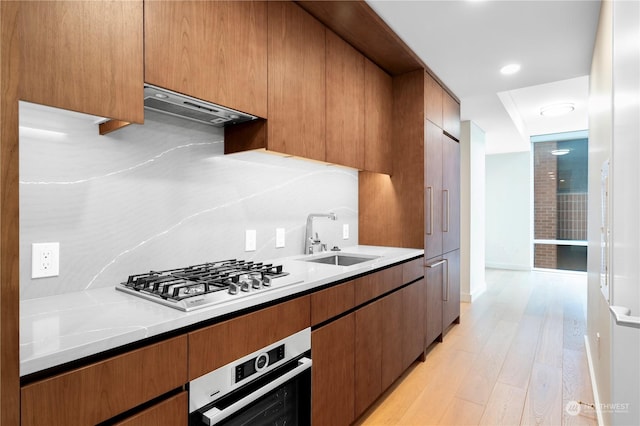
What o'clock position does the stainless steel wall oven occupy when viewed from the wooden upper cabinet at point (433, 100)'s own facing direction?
The stainless steel wall oven is roughly at 2 o'clock from the wooden upper cabinet.

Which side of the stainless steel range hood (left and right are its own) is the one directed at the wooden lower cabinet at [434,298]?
left

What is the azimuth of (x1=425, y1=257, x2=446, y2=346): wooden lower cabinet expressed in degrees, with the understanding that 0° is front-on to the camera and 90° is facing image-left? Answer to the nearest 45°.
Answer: approximately 315°

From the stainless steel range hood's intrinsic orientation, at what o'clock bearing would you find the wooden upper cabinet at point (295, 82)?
The wooden upper cabinet is roughly at 10 o'clock from the stainless steel range hood.

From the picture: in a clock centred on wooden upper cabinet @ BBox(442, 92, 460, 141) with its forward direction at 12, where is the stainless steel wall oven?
The stainless steel wall oven is roughly at 2 o'clock from the wooden upper cabinet.

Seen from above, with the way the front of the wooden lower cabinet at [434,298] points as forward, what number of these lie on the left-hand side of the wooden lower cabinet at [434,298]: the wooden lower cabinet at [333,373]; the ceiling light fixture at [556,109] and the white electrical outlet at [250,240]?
1

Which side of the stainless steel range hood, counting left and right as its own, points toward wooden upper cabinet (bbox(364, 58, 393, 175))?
left

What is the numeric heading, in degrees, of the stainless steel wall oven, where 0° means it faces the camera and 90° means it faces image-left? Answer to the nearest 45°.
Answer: approximately 315°
